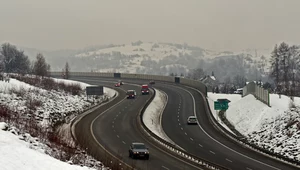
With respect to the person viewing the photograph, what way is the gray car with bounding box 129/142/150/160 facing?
facing the viewer and to the right of the viewer
